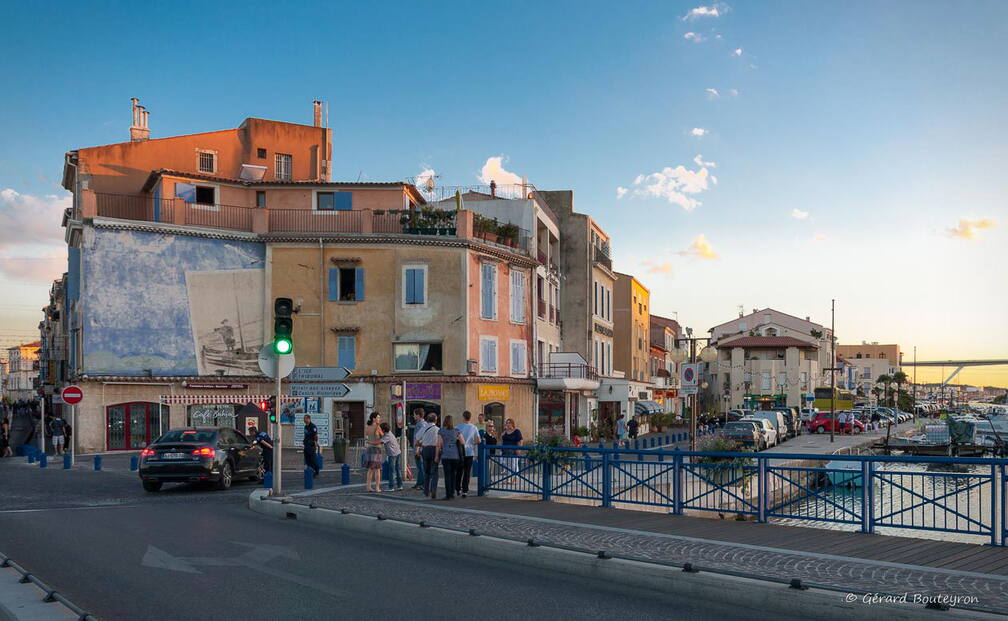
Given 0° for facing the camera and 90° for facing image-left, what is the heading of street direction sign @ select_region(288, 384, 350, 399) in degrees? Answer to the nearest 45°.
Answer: approximately 0°

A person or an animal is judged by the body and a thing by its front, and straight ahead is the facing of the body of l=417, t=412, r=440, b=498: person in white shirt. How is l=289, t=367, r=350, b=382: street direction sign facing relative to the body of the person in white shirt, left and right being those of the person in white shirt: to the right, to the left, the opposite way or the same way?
the opposite way

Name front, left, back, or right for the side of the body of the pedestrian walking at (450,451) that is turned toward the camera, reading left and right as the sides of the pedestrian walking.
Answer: back

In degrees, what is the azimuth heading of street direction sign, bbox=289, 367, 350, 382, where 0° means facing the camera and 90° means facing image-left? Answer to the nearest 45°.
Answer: approximately 0°

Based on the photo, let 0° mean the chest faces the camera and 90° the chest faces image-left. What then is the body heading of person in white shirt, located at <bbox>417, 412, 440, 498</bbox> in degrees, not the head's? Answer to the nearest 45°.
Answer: approximately 180°
